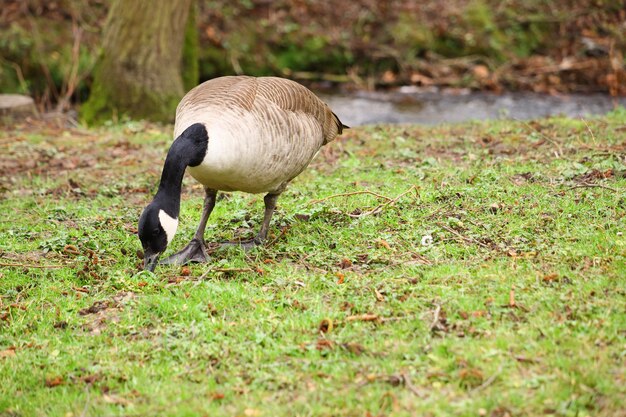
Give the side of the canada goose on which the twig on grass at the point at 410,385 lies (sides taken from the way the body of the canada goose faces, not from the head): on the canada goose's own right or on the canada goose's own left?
on the canada goose's own left

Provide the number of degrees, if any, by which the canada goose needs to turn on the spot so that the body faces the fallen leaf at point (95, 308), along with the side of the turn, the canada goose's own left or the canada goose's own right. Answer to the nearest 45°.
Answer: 0° — it already faces it

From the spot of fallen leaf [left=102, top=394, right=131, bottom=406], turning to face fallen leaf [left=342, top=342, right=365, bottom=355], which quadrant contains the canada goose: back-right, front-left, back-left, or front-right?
front-left

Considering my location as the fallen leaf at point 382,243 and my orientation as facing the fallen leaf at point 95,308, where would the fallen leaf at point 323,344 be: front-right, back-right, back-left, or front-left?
front-left

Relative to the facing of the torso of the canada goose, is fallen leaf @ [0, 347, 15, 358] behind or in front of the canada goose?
in front

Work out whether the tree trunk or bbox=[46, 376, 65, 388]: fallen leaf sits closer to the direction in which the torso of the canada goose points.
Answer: the fallen leaf

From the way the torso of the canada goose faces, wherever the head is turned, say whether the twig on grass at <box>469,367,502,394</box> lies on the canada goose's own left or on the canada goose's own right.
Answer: on the canada goose's own left

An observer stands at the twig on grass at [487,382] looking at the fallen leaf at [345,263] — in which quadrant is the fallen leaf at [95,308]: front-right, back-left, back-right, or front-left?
front-left

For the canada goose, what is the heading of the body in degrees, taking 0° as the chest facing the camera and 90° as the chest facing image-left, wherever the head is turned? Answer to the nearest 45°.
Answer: approximately 45°

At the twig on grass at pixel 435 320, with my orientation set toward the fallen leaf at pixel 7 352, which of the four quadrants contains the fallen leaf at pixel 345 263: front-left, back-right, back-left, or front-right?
front-right

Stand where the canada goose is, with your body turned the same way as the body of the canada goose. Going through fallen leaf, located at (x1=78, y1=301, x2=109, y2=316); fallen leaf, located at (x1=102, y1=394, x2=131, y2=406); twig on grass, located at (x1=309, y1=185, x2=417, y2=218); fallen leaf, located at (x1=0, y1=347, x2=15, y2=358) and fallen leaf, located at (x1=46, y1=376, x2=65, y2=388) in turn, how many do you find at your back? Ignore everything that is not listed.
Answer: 1

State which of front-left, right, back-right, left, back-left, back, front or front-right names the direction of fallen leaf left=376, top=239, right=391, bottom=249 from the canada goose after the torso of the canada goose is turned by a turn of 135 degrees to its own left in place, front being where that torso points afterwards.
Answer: front

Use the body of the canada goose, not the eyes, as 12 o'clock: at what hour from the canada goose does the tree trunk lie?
The tree trunk is roughly at 4 o'clock from the canada goose.

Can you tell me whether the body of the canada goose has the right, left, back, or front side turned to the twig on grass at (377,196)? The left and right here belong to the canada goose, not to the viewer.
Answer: back

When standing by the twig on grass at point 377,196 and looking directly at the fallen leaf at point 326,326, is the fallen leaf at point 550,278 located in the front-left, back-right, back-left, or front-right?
front-left
